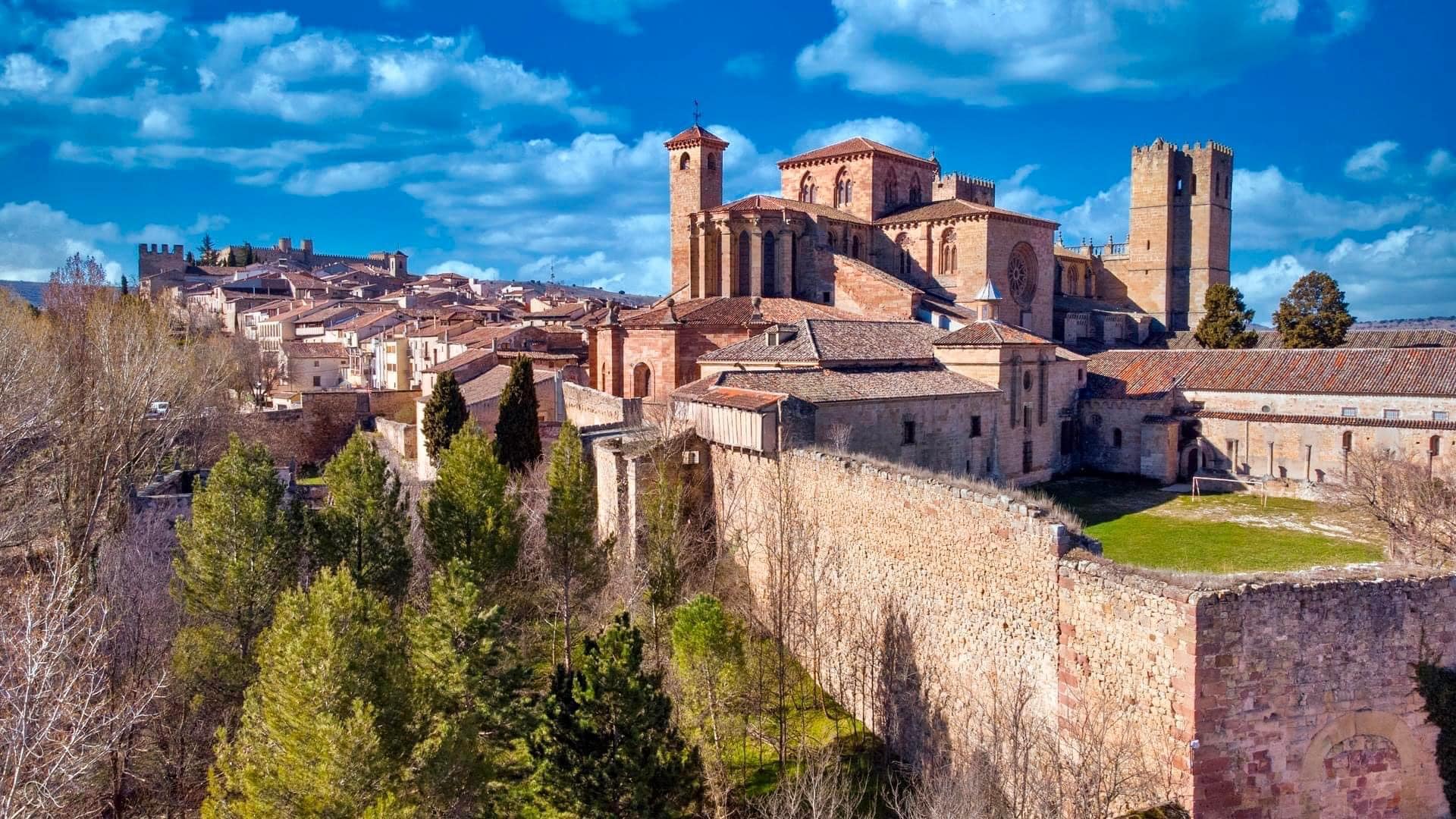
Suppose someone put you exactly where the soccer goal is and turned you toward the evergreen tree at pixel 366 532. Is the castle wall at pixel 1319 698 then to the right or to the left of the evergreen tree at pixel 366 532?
left

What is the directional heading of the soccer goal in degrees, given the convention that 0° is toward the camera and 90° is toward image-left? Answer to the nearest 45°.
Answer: approximately 45°

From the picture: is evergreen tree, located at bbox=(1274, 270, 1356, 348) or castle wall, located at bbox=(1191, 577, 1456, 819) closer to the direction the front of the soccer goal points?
the castle wall

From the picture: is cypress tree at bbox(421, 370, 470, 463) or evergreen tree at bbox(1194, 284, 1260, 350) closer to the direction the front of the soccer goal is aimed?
the cypress tree

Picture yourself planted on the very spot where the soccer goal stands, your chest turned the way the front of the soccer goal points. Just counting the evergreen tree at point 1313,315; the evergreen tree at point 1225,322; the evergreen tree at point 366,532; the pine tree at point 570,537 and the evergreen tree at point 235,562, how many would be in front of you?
3

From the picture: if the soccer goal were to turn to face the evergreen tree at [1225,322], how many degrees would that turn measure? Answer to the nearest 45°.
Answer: approximately 135° to its right

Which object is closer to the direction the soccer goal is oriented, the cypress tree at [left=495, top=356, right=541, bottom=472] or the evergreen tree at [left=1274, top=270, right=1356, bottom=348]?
the cypress tree

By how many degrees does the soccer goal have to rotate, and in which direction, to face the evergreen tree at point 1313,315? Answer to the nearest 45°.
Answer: approximately 135° to its right

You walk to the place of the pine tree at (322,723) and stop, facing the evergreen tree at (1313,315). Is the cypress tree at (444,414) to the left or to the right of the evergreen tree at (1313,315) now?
left
